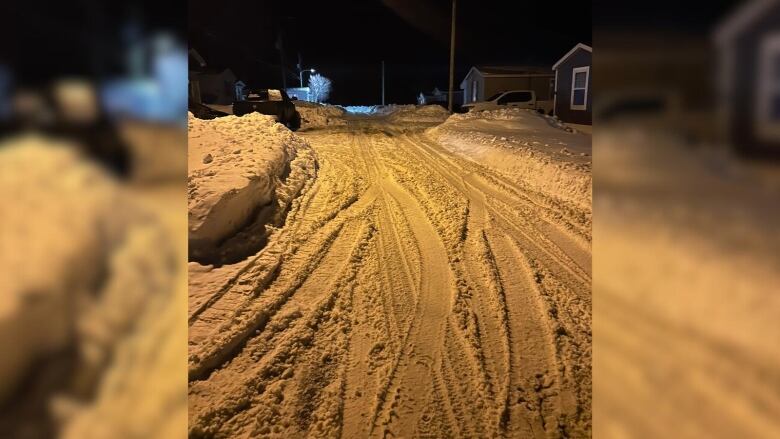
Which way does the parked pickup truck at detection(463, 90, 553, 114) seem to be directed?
to the viewer's left

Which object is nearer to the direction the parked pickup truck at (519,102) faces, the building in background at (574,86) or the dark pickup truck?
the dark pickup truck

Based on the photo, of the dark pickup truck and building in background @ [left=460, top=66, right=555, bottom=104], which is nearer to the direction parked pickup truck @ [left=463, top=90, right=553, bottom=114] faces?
the dark pickup truck

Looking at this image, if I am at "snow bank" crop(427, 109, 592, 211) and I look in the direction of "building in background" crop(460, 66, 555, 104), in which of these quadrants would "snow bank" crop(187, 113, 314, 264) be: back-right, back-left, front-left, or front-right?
back-left

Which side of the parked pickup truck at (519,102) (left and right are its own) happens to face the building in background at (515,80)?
right

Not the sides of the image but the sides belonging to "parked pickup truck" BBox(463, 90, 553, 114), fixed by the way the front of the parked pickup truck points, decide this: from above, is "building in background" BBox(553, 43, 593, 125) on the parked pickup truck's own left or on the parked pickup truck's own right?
on the parked pickup truck's own left

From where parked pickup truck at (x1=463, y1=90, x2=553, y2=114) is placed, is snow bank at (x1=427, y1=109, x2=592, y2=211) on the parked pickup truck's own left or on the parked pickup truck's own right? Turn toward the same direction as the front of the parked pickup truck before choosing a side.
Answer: on the parked pickup truck's own left
